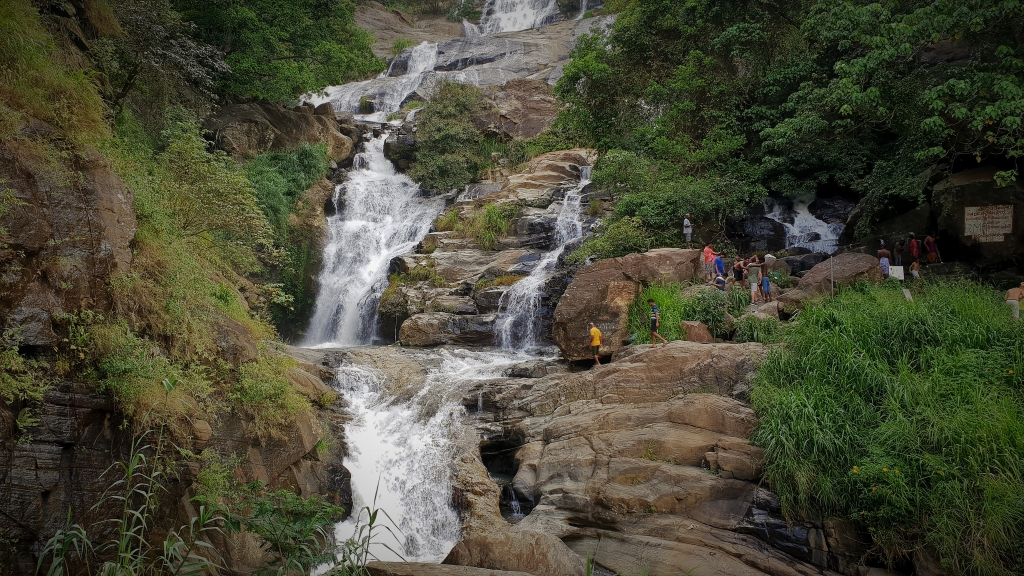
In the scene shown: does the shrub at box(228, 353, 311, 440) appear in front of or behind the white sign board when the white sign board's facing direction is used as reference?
in front

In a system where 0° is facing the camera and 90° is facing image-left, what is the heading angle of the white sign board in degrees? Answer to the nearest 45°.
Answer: approximately 0°

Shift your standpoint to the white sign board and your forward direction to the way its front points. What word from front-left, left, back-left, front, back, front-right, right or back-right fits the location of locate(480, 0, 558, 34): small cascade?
back-right

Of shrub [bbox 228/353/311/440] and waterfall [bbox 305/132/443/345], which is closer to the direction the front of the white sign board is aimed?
the shrub

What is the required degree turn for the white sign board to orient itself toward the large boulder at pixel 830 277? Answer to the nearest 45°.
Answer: approximately 45° to its right

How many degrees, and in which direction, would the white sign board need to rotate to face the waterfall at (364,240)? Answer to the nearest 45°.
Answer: approximately 90° to its right

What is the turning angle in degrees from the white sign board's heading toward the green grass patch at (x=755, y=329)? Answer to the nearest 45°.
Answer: approximately 45° to its right

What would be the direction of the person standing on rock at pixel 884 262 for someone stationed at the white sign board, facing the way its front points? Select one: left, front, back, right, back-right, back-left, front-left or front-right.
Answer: front-right

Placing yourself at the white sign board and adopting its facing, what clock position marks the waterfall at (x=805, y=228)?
The waterfall is roughly at 4 o'clock from the white sign board.

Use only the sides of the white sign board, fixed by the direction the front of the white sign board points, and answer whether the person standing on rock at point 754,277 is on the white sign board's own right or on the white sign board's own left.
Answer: on the white sign board's own right

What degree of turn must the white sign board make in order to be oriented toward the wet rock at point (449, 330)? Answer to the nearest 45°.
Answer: approximately 45° to its right

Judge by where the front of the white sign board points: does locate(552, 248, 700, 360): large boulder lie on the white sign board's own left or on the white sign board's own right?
on the white sign board's own right

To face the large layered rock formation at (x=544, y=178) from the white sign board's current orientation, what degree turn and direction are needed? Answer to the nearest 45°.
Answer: approximately 90° to its right

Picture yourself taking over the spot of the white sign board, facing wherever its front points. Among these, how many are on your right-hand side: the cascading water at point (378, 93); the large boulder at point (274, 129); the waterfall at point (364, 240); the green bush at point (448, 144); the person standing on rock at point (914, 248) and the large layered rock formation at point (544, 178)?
6

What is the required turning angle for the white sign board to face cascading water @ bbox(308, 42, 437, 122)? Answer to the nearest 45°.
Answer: approximately 90° to its right

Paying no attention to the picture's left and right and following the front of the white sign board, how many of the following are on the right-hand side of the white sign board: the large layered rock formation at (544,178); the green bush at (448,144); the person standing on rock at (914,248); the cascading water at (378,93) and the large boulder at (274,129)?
5
